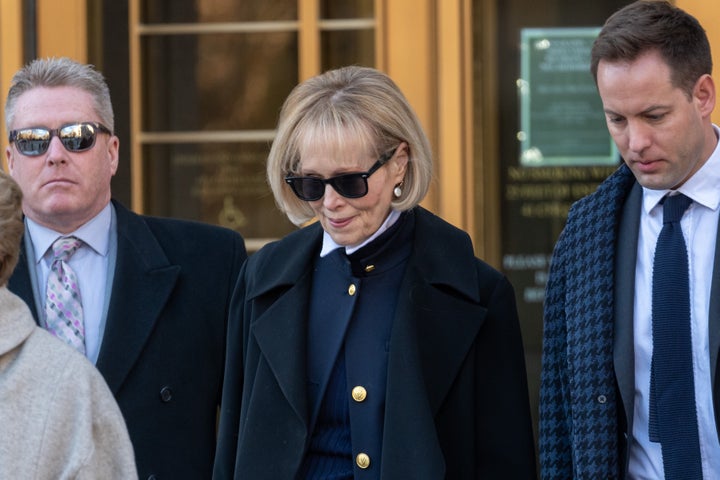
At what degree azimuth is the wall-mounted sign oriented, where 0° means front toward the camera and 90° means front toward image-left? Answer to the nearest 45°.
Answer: approximately 0°

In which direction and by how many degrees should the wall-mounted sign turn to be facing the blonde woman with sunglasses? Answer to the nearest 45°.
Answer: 0° — it already faces them

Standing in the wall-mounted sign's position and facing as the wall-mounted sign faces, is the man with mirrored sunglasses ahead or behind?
ahead
